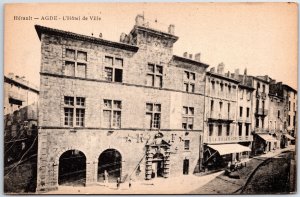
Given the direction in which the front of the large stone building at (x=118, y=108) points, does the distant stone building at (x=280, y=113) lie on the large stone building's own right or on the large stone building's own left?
on the large stone building's own left

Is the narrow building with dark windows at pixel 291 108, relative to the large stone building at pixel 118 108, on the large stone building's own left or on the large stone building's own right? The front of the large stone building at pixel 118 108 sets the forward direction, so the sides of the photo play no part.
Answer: on the large stone building's own left

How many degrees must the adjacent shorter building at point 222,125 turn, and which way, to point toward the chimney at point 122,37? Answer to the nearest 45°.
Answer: approximately 90° to its right
